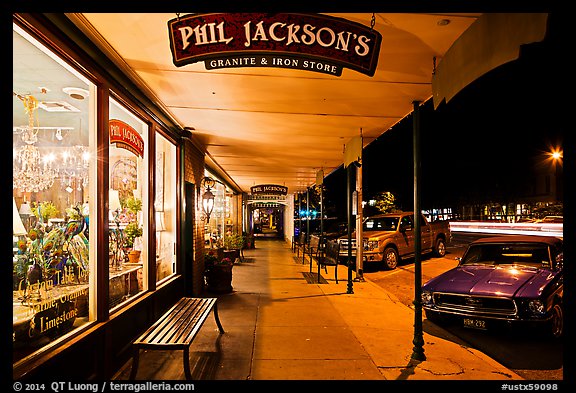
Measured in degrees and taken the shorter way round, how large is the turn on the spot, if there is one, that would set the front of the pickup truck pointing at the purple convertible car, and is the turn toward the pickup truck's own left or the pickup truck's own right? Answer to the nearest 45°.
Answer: approximately 45° to the pickup truck's own left

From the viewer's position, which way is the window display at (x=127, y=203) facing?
facing the viewer and to the right of the viewer

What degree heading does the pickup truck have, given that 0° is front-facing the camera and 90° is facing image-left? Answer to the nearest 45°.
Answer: approximately 45°

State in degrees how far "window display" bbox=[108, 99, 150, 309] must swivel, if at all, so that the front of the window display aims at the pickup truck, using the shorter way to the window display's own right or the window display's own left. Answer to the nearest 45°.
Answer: approximately 90° to the window display's own left

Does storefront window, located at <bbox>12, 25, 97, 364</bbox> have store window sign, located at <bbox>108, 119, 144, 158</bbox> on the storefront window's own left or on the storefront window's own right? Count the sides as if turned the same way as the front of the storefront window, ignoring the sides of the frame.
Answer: on the storefront window's own left

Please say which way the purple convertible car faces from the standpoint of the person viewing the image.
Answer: facing the viewer and to the left of the viewer

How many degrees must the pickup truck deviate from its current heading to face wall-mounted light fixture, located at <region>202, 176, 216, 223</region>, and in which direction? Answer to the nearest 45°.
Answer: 0° — it already faces it

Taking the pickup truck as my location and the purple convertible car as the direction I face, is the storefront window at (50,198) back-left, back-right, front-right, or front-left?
front-right

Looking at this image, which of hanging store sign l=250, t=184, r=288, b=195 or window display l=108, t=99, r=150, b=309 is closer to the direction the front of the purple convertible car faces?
the window display

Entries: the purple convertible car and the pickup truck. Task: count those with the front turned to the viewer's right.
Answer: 0

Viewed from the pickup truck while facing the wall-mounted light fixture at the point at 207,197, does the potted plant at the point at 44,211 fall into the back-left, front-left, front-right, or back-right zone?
front-left

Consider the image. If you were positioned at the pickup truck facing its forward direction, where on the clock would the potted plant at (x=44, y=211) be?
The potted plant is roughly at 11 o'clock from the pickup truck.
